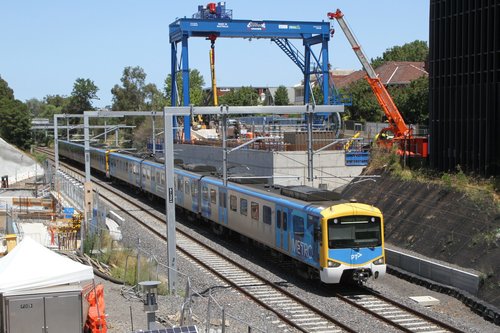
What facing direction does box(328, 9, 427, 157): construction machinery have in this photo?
to the viewer's left

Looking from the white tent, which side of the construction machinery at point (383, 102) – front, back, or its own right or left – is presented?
left

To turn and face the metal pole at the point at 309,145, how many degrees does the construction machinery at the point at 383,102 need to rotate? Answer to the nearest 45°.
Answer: approximately 90° to its left

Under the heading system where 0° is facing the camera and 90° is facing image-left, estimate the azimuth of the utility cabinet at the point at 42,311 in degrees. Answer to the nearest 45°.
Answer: approximately 0°

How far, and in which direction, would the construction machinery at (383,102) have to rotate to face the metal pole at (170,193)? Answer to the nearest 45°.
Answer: approximately 90° to its left

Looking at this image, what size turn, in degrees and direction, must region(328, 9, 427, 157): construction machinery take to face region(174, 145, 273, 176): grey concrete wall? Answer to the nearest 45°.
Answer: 0° — it already faces it

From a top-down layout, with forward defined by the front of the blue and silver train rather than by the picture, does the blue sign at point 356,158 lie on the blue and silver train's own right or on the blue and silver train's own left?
on the blue and silver train's own left

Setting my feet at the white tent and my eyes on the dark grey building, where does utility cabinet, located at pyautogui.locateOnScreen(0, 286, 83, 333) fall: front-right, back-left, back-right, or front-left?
back-right

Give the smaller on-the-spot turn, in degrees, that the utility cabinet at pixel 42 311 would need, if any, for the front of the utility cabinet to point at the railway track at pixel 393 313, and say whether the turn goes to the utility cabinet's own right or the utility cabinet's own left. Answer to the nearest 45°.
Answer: approximately 90° to the utility cabinet's own left

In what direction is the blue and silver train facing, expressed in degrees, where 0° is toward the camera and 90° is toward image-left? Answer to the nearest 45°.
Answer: approximately 315°
